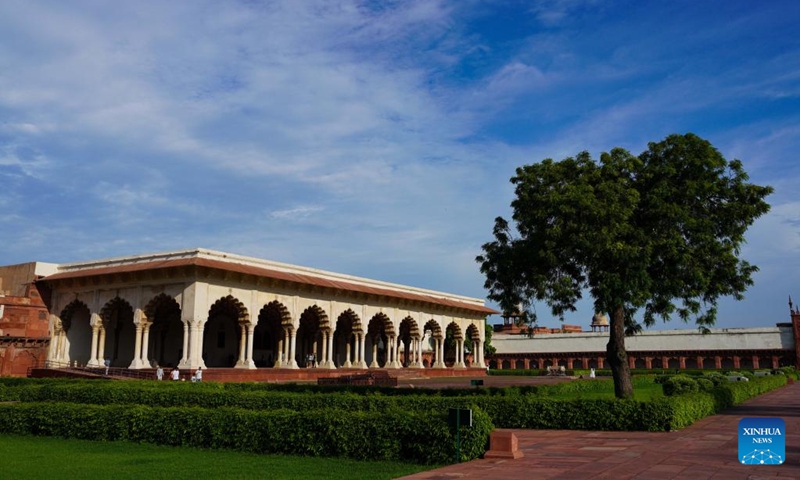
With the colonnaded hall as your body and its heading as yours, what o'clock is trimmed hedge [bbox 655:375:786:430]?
The trimmed hedge is roughly at 12 o'clock from the colonnaded hall.

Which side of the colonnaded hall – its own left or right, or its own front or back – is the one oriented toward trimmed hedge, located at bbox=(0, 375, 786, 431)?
front

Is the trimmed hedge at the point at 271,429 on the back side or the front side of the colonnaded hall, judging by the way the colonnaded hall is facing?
on the front side

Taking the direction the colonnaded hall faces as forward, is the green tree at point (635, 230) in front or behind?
in front

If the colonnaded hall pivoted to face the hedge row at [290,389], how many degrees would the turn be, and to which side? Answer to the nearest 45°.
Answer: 0° — it already faces it
